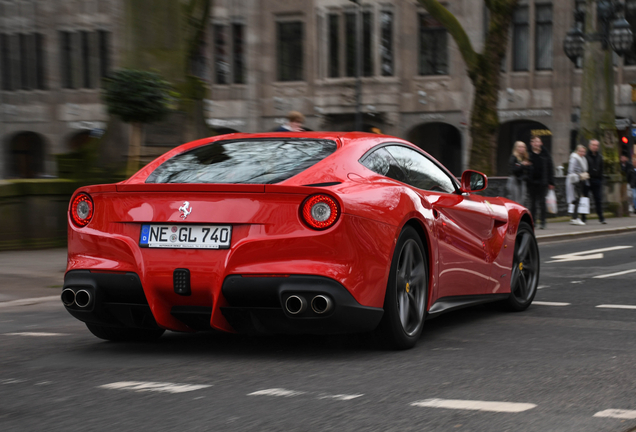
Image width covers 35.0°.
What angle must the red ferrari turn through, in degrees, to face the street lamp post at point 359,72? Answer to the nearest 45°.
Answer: approximately 45° to its left

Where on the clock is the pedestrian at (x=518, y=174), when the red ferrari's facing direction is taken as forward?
The pedestrian is roughly at 11 o'clock from the red ferrari.

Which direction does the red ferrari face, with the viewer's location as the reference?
facing away from the viewer and to the right of the viewer

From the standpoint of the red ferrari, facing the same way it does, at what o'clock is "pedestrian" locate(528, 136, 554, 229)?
The pedestrian is roughly at 11 o'clock from the red ferrari.

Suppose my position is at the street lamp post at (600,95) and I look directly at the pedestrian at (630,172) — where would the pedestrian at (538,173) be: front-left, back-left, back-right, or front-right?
back-right

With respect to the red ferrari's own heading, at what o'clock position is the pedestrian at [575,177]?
The pedestrian is roughly at 11 o'clock from the red ferrari.

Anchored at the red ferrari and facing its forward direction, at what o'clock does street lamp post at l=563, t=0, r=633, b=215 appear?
The street lamp post is roughly at 11 o'clock from the red ferrari.
